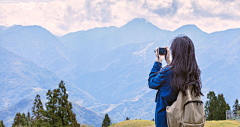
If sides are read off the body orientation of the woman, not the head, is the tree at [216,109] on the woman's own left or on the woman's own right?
on the woman's own right

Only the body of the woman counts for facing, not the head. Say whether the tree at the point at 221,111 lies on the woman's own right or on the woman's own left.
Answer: on the woman's own right

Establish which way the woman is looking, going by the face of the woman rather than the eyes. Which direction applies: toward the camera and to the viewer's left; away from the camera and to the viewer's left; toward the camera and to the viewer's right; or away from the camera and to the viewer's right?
away from the camera and to the viewer's left

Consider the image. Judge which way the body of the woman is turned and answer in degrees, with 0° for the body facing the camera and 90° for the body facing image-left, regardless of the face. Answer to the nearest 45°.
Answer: approximately 135°
